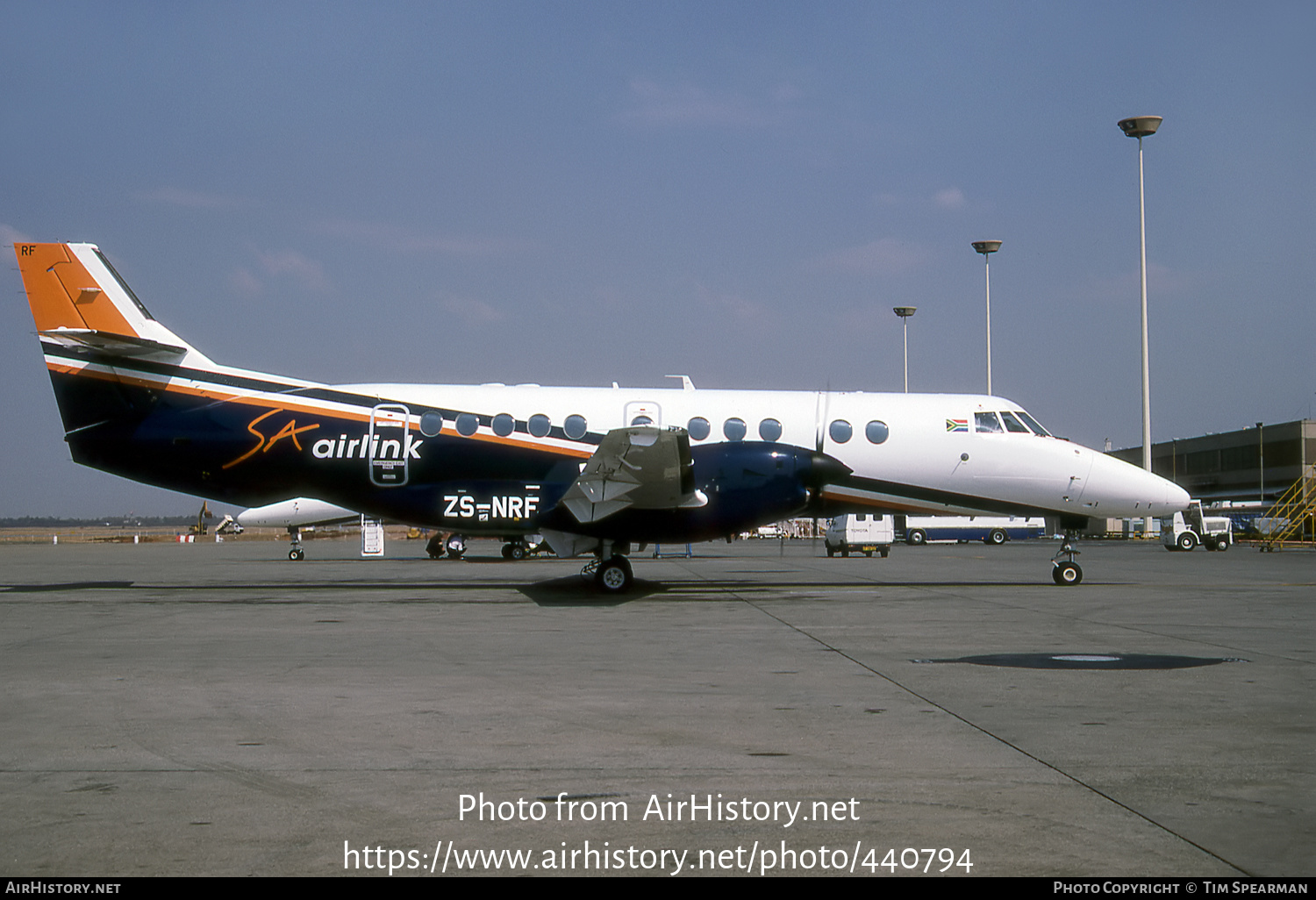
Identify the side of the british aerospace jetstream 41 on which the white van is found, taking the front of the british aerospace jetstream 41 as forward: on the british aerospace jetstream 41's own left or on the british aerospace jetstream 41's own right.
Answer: on the british aerospace jetstream 41's own left

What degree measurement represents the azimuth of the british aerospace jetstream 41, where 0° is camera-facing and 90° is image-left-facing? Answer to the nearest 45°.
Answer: approximately 270°
